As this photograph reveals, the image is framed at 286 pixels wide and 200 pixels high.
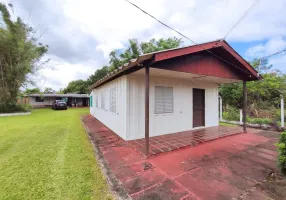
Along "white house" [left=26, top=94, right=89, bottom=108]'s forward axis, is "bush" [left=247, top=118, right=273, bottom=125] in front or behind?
in front

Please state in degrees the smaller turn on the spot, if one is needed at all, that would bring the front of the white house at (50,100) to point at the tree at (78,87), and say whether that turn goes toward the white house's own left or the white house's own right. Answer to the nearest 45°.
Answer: approximately 135° to the white house's own left

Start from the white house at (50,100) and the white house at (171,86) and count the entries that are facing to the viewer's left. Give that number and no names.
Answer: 0

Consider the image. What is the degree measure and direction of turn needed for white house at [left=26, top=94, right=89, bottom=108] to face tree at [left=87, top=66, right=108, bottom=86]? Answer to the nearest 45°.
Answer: approximately 90° to its left

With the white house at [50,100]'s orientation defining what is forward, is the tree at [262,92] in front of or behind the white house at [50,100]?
in front

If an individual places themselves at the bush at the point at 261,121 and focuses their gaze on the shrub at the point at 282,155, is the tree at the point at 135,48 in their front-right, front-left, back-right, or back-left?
back-right

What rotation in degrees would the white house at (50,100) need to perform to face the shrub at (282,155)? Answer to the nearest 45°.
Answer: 0° — it already faces it

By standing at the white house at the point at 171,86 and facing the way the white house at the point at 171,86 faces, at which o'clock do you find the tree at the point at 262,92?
The tree is roughly at 9 o'clock from the white house.

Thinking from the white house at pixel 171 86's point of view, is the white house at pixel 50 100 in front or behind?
behind

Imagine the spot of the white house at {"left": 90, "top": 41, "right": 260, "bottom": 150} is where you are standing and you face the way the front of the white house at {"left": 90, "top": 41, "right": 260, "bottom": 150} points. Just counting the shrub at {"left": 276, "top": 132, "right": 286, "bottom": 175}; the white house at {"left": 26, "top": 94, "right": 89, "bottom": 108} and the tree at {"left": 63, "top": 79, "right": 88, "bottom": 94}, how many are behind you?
2

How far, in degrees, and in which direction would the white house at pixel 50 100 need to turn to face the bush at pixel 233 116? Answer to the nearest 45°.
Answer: approximately 45° to its left

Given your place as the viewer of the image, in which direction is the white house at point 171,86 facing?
facing the viewer and to the right of the viewer

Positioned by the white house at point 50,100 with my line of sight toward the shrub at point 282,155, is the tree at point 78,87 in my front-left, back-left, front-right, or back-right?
back-left

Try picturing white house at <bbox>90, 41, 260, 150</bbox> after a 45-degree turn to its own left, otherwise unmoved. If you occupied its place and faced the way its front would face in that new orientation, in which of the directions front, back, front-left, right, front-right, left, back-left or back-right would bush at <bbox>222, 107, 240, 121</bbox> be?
front-left
